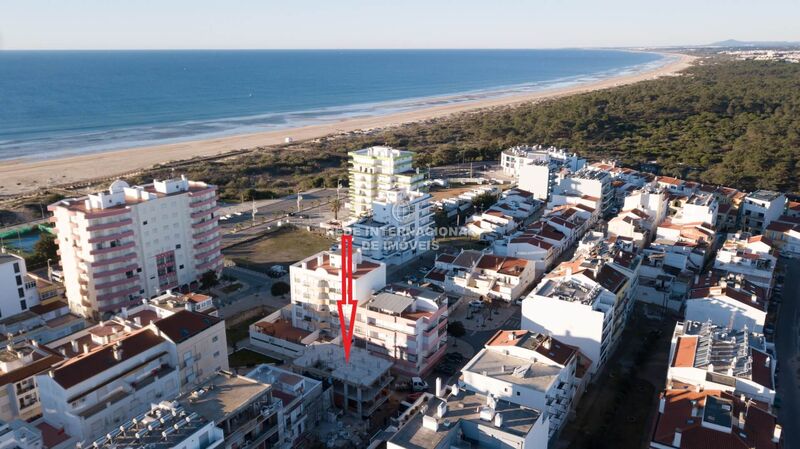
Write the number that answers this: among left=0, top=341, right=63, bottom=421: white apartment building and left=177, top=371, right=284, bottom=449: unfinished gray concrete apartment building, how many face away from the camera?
0

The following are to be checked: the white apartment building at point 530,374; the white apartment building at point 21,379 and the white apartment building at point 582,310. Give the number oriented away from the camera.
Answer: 0

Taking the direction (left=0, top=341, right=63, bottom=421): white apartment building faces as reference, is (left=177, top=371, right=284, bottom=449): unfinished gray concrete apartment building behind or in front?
in front

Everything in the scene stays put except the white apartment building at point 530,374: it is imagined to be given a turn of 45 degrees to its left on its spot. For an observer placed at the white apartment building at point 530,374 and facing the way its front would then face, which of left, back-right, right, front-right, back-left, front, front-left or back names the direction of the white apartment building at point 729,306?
front-left

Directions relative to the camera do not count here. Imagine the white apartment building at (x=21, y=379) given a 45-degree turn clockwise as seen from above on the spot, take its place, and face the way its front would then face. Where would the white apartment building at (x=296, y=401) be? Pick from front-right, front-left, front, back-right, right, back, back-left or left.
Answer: front-left

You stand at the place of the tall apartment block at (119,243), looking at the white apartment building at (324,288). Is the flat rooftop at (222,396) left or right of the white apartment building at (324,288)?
right

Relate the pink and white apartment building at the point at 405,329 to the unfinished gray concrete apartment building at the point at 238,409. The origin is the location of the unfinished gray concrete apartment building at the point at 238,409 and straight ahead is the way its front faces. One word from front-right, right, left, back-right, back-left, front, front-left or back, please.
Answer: left
